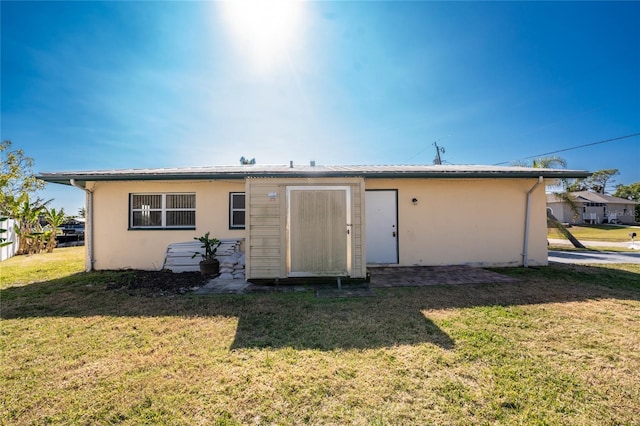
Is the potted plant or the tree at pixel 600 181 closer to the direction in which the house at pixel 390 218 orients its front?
the potted plant

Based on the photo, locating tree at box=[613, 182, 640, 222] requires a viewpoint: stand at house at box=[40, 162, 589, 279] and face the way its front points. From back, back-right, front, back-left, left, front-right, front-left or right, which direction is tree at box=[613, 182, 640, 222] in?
back-left

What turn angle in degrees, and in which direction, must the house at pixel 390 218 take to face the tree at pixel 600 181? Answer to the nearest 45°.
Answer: approximately 135° to its left

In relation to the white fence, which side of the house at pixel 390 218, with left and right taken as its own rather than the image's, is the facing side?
right

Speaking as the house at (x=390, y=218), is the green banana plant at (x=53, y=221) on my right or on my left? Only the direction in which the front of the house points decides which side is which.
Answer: on my right

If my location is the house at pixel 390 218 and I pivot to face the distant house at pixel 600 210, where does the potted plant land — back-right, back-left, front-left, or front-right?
back-left

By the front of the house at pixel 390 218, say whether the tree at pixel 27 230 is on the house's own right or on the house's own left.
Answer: on the house's own right

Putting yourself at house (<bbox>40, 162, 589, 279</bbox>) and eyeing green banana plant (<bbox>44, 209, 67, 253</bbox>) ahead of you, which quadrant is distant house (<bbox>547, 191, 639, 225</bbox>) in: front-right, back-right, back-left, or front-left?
back-right

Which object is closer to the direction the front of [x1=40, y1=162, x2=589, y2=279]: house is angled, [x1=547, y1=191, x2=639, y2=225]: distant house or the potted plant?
the potted plant

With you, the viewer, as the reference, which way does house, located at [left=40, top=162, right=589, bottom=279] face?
facing the viewer
